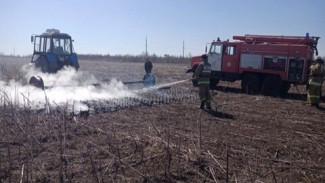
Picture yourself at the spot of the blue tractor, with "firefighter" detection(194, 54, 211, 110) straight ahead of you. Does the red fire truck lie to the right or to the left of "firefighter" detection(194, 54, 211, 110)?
left

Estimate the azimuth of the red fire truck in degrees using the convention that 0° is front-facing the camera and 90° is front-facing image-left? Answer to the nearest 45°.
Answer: approximately 90°

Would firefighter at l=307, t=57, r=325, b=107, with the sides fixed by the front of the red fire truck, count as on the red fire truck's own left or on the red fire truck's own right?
on the red fire truck's own left

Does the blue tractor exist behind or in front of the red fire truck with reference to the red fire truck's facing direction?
in front

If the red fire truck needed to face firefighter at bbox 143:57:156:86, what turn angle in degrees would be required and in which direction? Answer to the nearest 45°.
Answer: approximately 45° to its left
